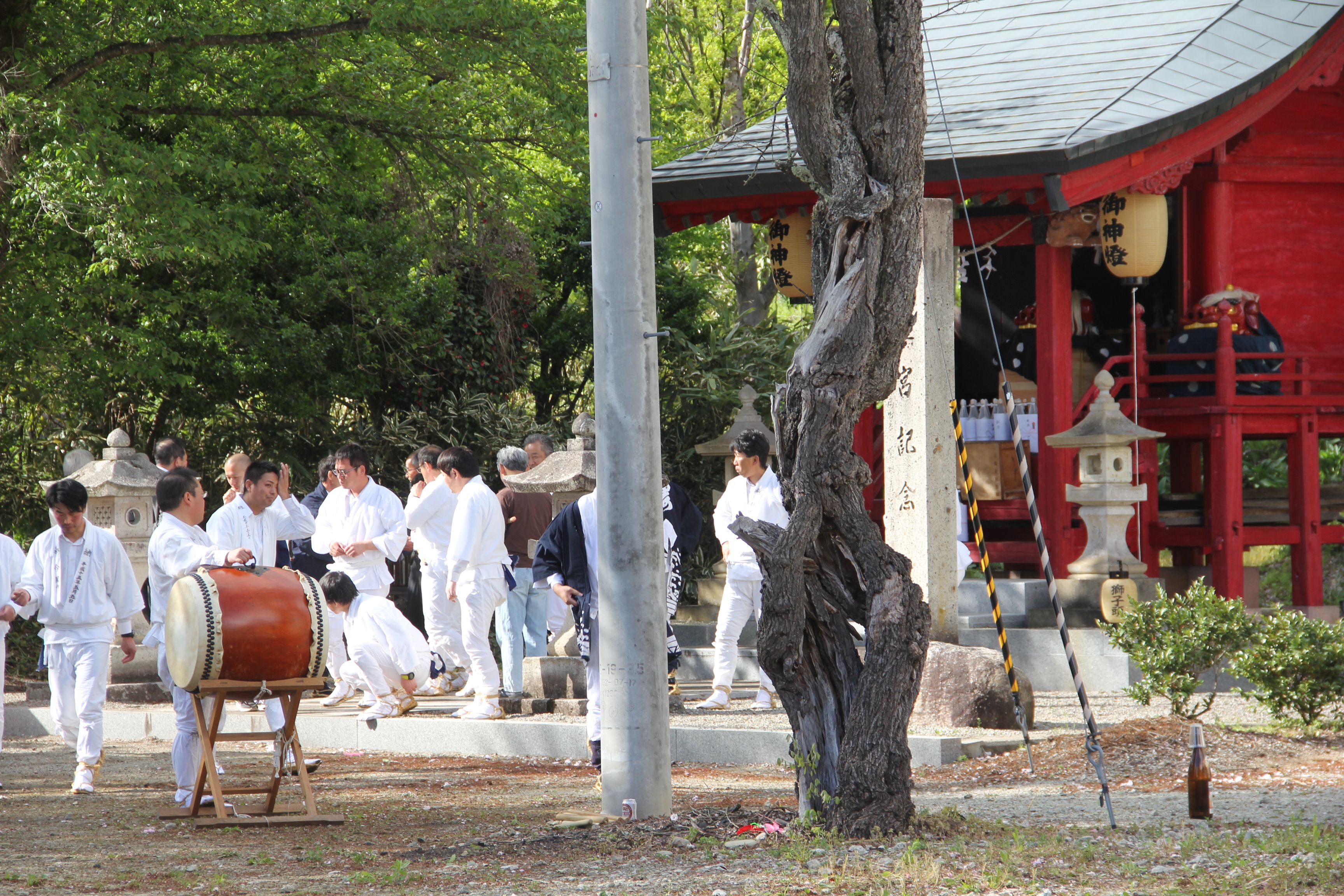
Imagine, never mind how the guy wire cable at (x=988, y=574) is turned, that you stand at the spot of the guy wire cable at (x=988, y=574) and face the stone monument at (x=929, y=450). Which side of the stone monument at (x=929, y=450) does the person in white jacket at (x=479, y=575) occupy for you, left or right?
left

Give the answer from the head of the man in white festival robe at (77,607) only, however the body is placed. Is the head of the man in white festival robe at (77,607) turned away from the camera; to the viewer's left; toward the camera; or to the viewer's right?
toward the camera

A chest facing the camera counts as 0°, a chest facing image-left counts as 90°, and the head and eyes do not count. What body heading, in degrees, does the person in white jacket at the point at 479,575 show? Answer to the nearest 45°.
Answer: approximately 90°

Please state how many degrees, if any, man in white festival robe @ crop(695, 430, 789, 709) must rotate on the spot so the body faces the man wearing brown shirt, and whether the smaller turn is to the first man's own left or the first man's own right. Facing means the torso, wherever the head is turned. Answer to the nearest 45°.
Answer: approximately 90° to the first man's own right

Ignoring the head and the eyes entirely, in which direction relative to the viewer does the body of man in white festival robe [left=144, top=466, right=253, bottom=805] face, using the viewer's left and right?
facing to the right of the viewer

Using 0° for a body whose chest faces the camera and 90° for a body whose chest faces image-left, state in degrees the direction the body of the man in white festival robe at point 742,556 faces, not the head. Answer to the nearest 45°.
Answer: approximately 45°

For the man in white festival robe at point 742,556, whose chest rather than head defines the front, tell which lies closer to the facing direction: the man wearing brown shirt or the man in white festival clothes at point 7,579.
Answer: the man in white festival clothes

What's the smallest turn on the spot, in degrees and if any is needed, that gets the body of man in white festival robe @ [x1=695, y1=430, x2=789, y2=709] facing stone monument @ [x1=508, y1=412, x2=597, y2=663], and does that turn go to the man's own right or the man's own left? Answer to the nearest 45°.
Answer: approximately 90° to the man's own right

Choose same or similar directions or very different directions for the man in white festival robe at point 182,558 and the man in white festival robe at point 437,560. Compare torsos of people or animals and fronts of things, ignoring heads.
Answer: very different directions

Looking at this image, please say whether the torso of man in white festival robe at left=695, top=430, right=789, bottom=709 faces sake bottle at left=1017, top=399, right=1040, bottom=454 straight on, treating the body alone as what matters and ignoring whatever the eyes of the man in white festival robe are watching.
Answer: no

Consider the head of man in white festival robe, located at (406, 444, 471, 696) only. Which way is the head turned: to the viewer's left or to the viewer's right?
to the viewer's left

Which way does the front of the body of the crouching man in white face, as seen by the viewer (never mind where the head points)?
to the viewer's left
